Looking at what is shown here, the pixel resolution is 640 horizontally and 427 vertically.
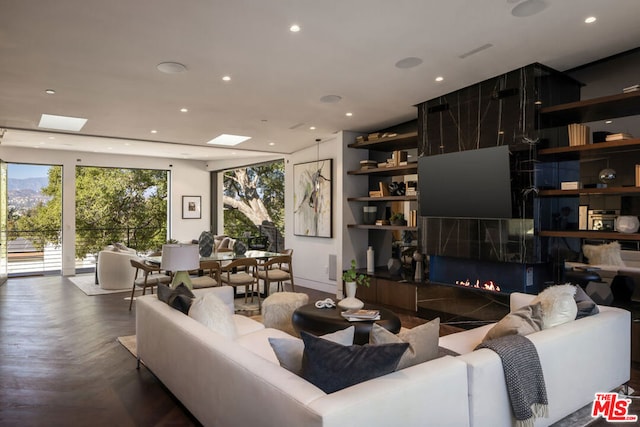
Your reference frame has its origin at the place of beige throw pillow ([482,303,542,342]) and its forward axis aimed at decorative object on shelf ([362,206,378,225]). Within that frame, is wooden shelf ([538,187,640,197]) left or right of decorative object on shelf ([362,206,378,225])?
right

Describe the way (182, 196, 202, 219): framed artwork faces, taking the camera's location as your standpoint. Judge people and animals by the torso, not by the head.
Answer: facing the viewer

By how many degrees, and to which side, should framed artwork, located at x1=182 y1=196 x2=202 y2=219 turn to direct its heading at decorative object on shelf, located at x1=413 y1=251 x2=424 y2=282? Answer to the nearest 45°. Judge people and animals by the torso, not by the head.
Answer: approximately 45° to its left

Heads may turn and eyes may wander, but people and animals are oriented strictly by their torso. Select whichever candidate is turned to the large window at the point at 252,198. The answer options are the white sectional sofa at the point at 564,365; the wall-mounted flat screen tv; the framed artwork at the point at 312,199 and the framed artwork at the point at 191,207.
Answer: the white sectional sofa

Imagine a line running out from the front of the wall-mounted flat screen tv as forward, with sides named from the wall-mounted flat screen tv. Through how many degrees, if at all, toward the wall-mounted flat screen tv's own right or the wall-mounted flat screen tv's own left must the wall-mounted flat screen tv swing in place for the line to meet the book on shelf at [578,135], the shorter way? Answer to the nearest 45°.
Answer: approximately 135° to the wall-mounted flat screen tv's own left

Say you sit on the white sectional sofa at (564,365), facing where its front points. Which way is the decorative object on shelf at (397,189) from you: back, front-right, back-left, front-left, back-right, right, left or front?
front

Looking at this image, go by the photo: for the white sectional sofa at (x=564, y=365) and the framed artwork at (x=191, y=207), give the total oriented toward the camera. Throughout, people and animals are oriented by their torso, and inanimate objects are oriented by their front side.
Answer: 1

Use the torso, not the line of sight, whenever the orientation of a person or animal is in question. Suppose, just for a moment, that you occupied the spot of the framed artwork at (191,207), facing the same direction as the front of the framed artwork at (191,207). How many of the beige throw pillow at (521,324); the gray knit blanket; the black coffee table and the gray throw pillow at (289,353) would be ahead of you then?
4

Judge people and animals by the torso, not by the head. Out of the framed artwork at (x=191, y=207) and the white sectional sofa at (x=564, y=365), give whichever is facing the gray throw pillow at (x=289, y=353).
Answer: the framed artwork

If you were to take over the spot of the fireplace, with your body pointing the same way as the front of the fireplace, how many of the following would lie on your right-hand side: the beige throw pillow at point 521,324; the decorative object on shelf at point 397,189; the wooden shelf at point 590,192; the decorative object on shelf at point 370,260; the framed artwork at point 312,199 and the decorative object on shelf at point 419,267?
4

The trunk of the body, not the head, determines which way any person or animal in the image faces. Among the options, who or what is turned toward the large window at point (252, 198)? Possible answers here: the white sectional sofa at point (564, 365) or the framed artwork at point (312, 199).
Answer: the white sectional sofa

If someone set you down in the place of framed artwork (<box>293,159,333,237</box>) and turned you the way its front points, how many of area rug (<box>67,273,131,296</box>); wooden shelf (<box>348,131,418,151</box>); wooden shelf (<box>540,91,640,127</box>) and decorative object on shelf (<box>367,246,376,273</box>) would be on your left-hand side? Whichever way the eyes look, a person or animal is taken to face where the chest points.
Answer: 3

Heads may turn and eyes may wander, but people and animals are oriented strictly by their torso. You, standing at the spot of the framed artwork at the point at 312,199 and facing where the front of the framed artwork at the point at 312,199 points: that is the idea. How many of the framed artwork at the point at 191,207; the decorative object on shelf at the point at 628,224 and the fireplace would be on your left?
2

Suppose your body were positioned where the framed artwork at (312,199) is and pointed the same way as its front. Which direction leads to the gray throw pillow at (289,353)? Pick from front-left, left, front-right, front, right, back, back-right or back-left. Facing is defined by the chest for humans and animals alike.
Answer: front-left

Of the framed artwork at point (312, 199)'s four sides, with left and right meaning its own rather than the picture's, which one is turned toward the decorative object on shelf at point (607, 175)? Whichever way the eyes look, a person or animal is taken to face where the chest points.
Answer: left
